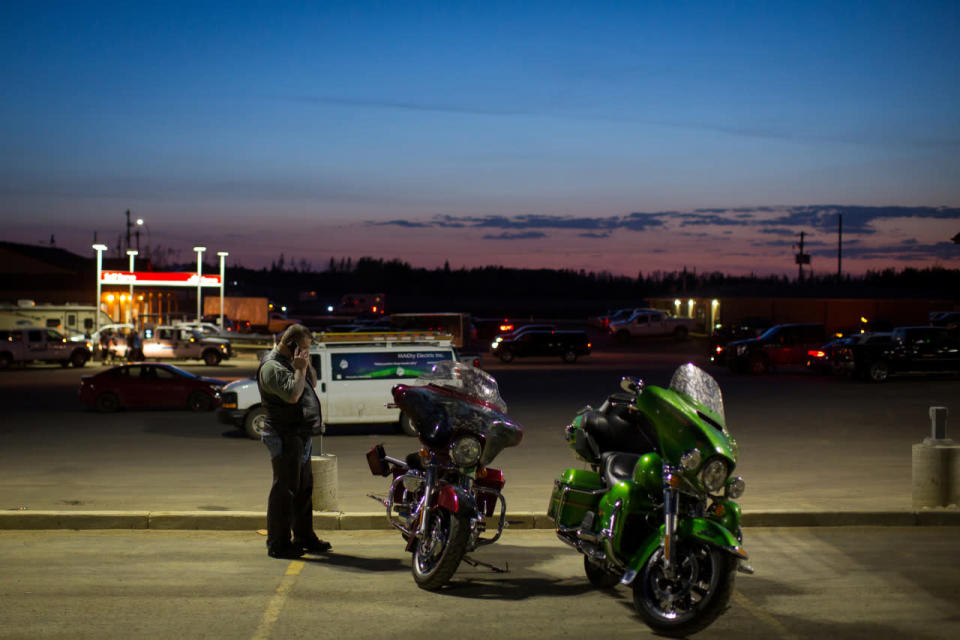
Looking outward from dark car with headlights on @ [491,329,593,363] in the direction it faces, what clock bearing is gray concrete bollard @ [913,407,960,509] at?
The gray concrete bollard is roughly at 9 o'clock from the dark car with headlights on.

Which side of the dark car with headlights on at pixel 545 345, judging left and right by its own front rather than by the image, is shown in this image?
left

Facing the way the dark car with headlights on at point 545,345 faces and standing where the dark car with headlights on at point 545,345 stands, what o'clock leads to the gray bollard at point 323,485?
The gray bollard is roughly at 9 o'clock from the dark car with headlights on.

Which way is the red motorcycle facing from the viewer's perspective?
toward the camera

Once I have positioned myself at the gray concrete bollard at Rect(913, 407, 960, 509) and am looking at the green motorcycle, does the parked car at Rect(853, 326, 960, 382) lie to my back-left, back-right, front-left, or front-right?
back-right

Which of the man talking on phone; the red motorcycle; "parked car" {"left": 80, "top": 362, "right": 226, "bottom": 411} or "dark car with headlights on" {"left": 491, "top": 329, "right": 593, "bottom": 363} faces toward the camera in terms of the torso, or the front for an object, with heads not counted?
the red motorcycle

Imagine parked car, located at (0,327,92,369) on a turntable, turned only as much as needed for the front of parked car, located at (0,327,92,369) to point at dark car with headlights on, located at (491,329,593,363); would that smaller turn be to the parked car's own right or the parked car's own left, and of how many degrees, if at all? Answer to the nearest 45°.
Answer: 0° — it already faces it

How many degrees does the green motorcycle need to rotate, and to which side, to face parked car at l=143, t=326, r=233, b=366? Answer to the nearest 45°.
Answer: approximately 180°

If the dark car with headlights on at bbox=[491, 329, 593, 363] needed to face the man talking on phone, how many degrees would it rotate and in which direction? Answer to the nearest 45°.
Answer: approximately 90° to its left

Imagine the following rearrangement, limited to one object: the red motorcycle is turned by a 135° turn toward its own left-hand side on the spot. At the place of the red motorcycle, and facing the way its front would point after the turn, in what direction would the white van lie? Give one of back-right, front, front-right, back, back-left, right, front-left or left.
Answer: front-left

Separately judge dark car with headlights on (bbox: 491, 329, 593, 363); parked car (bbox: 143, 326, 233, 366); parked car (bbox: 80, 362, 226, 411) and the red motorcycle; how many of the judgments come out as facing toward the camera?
1

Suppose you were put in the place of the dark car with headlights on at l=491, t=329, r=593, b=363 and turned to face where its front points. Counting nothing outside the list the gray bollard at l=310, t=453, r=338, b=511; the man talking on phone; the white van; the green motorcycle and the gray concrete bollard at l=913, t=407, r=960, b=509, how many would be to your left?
5
